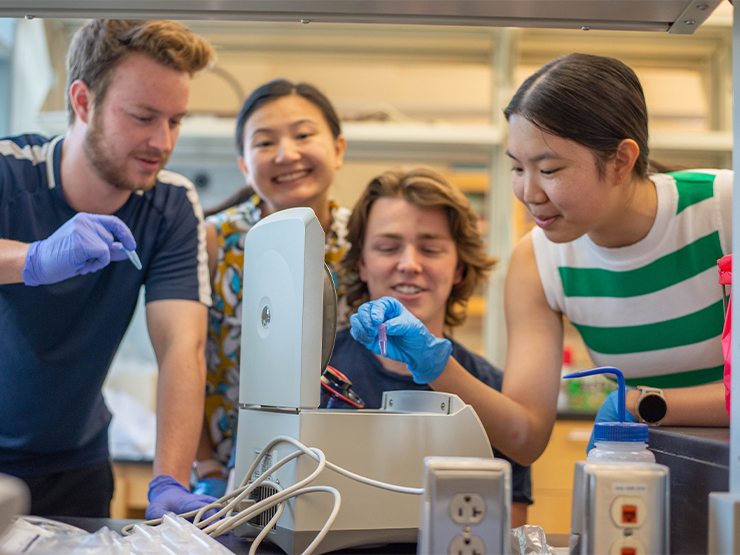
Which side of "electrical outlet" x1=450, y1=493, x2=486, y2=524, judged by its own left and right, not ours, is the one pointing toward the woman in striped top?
back

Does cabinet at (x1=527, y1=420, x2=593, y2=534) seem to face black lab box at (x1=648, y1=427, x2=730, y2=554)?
yes

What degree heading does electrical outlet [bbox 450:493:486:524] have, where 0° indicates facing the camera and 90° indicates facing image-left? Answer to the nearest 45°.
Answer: approximately 0°

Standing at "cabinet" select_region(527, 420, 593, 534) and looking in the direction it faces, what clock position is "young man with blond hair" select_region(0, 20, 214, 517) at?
The young man with blond hair is roughly at 1 o'clock from the cabinet.

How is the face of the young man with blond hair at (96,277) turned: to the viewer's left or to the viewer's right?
to the viewer's right

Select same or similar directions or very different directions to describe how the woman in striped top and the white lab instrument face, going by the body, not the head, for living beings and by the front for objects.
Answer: very different directions

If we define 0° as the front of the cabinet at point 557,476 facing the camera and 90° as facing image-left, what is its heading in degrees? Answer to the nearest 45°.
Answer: approximately 0°
